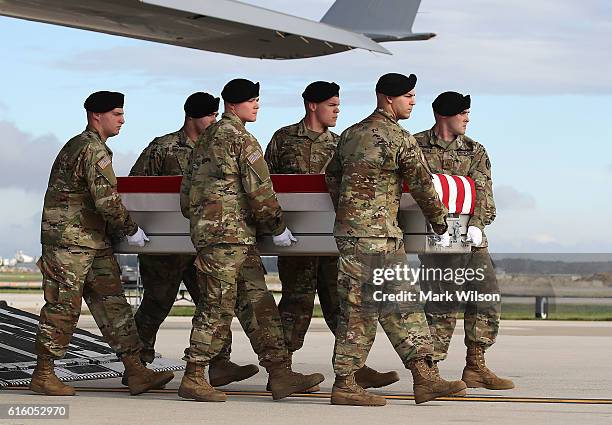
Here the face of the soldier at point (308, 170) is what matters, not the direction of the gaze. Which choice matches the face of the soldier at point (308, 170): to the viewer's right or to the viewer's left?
to the viewer's right

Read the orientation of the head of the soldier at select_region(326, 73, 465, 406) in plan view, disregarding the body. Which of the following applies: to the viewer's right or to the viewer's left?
to the viewer's right

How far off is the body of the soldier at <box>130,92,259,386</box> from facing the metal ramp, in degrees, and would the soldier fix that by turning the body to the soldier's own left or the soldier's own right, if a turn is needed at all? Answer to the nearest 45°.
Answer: approximately 135° to the soldier's own left

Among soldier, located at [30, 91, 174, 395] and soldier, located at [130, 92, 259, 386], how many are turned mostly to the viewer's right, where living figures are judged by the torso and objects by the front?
2

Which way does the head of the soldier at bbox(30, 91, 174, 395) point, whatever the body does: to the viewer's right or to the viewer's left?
to the viewer's right

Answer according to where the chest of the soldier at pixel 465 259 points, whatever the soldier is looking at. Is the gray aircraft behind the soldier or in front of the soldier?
behind

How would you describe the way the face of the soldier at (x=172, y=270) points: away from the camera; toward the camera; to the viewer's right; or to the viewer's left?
to the viewer's right

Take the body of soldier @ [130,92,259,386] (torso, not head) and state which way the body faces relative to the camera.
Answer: to the viewer's right

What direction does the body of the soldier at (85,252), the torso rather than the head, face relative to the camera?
to the viewer's right

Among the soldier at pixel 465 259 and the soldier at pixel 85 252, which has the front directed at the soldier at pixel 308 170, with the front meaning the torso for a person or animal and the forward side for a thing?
the soldier at pixel 85 252

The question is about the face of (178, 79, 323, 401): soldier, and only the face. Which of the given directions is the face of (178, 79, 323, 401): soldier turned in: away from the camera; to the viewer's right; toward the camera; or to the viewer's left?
to the viewer's right
